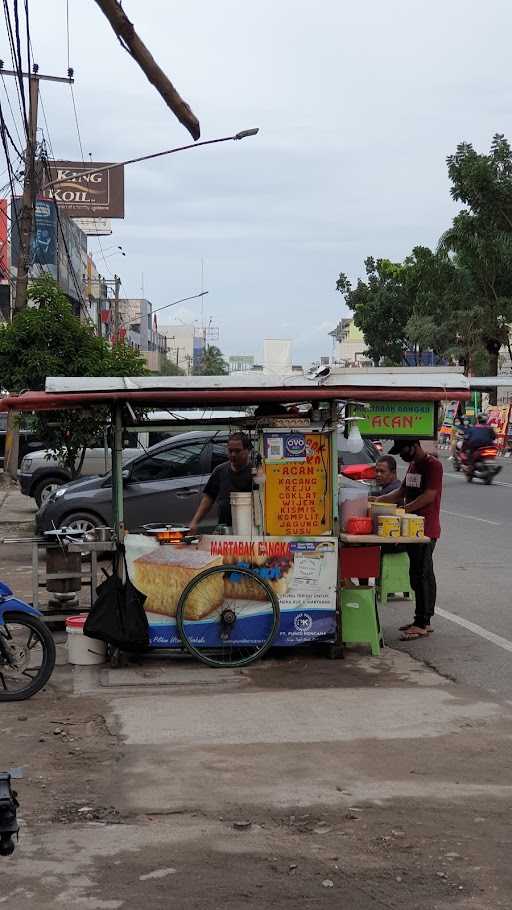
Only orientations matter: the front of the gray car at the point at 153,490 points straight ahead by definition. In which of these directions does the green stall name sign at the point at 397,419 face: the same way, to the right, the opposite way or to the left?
to the left

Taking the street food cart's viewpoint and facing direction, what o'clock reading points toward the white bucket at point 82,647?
The white bucket is roughly at 3 o'clock from the street food cart.

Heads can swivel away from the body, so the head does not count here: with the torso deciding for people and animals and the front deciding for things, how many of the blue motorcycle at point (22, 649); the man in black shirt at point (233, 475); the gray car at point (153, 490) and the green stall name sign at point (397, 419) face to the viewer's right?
1

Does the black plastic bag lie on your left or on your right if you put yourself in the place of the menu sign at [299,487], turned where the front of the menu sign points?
on your right

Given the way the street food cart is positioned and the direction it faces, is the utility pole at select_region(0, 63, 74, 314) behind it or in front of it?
behind

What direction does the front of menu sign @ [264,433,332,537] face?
toward the camera

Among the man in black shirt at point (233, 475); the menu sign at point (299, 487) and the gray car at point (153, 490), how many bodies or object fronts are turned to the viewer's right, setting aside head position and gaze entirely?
0

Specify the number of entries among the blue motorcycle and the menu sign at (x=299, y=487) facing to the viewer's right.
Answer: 1

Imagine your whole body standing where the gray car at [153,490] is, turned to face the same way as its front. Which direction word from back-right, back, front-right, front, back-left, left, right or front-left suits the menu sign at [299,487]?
left

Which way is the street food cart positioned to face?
toward the camera

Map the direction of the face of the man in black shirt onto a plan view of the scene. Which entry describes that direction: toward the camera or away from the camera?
toward the camera

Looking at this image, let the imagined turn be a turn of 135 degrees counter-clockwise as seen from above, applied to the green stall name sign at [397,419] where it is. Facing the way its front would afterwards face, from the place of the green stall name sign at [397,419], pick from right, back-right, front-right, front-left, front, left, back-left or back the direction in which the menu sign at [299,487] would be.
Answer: back-left

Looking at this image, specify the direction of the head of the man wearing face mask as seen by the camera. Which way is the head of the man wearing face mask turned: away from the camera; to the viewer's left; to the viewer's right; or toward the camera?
to the viewer's left

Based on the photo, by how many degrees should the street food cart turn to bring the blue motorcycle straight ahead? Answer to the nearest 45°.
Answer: approximately 45° to its right

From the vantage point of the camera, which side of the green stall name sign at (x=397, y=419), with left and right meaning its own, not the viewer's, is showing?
front
